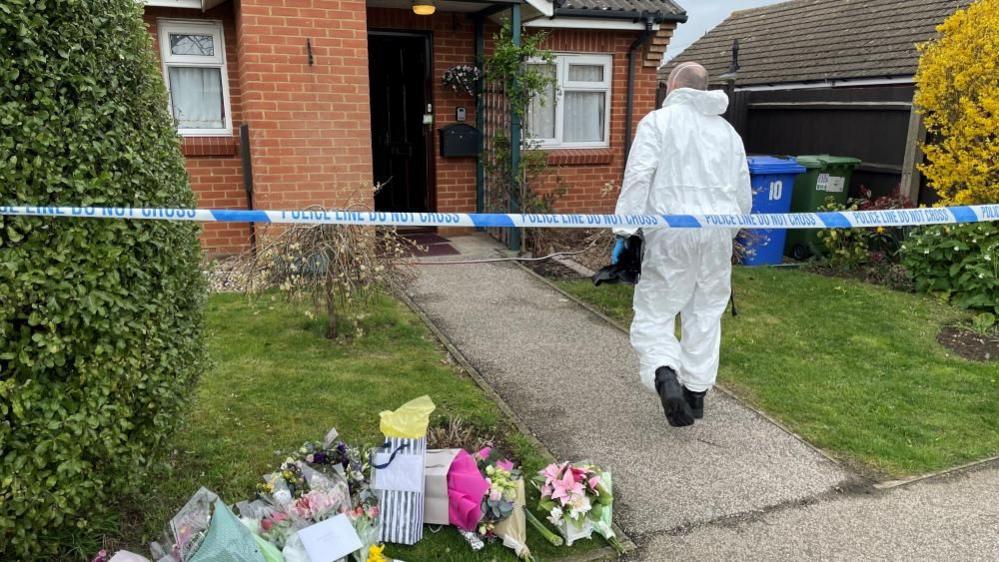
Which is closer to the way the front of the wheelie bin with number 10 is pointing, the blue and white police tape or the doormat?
the blue and white police tape

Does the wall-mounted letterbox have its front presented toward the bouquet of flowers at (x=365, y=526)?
yes

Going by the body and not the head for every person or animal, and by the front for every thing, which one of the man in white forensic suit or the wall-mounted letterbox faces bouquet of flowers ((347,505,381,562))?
the wall-mounted letterbox

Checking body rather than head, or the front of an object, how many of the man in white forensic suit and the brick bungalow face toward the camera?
1

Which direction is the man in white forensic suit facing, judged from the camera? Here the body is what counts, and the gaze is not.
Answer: away from the camera

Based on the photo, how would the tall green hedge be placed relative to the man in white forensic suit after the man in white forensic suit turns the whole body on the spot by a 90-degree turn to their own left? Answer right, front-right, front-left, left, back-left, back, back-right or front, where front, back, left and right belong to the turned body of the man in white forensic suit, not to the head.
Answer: front-left

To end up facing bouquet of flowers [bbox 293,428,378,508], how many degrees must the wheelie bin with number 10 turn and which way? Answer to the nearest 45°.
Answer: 0° — it already faces it

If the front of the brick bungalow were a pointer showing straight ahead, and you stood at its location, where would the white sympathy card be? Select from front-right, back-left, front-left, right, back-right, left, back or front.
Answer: front

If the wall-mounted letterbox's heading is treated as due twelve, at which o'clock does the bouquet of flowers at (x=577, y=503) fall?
The bouquet of flowers is roughly at 12 o'clock from the wall-mounted letterbox.

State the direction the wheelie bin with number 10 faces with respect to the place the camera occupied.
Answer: facing the viewer

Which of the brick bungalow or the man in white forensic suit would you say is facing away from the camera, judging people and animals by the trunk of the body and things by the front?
the man in white forensic suit

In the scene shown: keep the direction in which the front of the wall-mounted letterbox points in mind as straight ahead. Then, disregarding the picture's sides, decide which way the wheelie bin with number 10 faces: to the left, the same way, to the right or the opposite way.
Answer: the same way

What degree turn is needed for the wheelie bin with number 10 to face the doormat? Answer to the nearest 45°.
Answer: approximately 90° to its right

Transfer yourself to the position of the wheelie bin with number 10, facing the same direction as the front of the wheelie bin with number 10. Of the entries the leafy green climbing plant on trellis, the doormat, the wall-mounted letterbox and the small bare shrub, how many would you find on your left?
0

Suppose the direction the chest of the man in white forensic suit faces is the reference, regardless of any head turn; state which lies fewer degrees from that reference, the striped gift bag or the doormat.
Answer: the doormat

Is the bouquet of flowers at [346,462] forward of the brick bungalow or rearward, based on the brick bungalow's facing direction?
forward

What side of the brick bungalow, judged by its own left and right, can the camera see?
front

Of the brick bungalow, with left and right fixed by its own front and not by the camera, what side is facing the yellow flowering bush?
left
